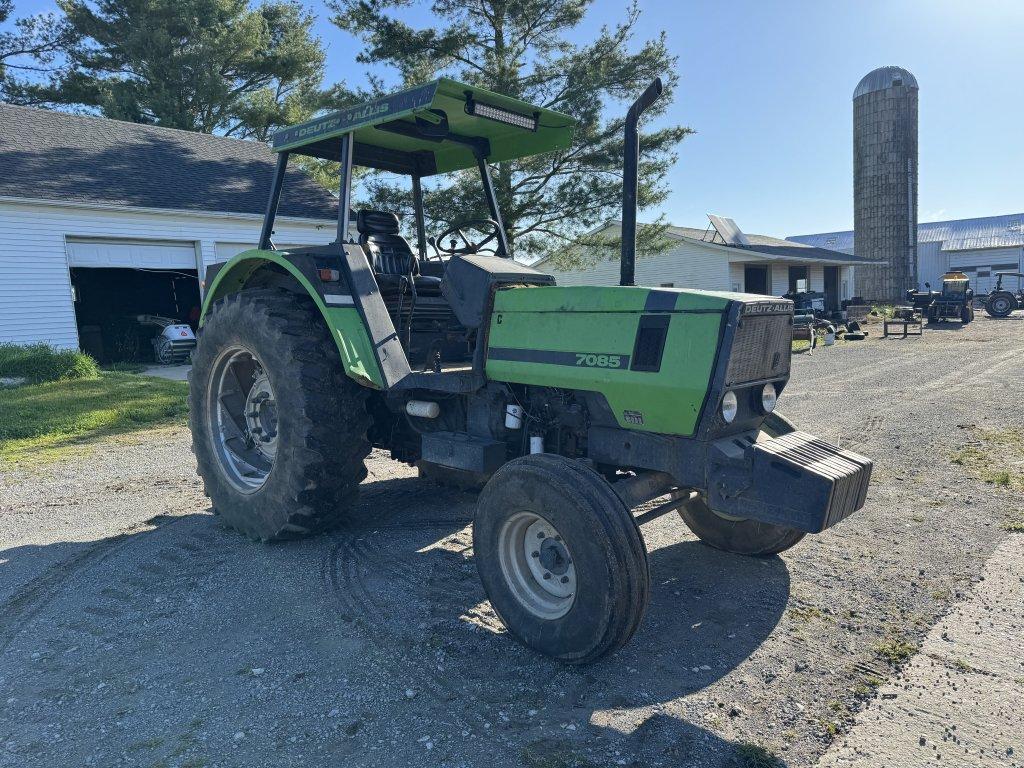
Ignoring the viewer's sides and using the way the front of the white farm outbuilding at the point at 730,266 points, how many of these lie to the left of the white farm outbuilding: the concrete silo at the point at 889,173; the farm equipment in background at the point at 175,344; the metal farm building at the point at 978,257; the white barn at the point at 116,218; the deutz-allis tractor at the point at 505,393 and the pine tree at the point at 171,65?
2

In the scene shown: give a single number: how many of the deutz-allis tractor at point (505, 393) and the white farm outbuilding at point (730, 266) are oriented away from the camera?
0

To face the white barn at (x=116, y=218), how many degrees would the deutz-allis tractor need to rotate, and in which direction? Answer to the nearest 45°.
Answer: approximately 180°

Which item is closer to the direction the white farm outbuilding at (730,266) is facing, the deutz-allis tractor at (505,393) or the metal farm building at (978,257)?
the deutz-allis tractor

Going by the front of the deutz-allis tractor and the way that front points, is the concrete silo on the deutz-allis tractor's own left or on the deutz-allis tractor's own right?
on the deutz-allis tractor's own left

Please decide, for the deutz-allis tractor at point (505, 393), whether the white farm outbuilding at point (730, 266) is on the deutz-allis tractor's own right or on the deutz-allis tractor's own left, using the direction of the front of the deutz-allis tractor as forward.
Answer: on the deutz-allis tractor's own left

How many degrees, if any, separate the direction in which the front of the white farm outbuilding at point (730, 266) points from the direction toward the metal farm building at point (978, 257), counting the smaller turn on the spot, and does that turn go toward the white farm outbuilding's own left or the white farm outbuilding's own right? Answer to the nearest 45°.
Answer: approximately 90° to the white farm outbuilding's own left

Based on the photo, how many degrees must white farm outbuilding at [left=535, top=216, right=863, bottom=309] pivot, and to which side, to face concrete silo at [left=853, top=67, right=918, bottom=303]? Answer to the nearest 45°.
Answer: approximately 90° to its left

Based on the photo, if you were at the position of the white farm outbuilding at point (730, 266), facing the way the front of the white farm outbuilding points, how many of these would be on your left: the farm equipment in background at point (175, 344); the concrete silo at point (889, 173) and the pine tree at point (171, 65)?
1

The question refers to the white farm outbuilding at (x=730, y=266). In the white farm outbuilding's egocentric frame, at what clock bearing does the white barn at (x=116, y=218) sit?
The white barn is roughly at 3 o'clock from the white farm outbuilding.

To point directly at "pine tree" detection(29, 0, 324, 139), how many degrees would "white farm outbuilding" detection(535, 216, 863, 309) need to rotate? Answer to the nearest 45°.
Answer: approximately 90° to its right

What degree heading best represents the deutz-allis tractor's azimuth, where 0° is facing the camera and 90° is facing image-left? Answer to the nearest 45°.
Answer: approximately 315°
